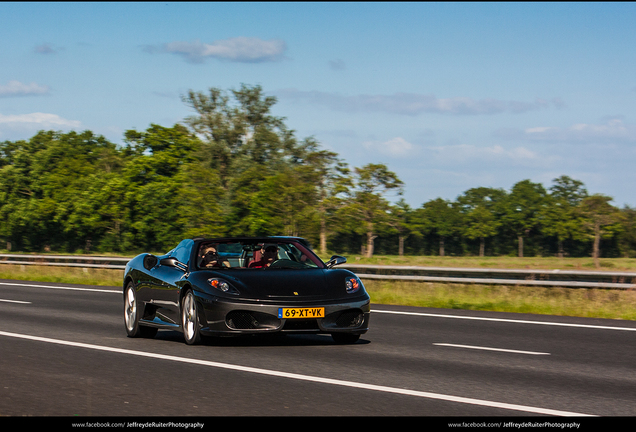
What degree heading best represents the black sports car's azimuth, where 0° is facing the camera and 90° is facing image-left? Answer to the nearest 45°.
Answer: approximately 315°

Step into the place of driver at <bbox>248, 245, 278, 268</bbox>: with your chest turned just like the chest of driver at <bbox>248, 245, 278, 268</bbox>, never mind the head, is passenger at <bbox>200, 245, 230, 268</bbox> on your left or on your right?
on your right

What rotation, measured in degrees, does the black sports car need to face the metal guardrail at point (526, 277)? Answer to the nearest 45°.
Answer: approximately 90° to its left

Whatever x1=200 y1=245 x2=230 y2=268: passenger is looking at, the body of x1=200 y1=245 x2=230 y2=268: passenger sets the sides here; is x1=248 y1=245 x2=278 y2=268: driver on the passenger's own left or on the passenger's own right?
on the passenger's own left

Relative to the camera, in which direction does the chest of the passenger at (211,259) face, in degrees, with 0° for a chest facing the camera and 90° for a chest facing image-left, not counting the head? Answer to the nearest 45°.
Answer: approximately 315°
